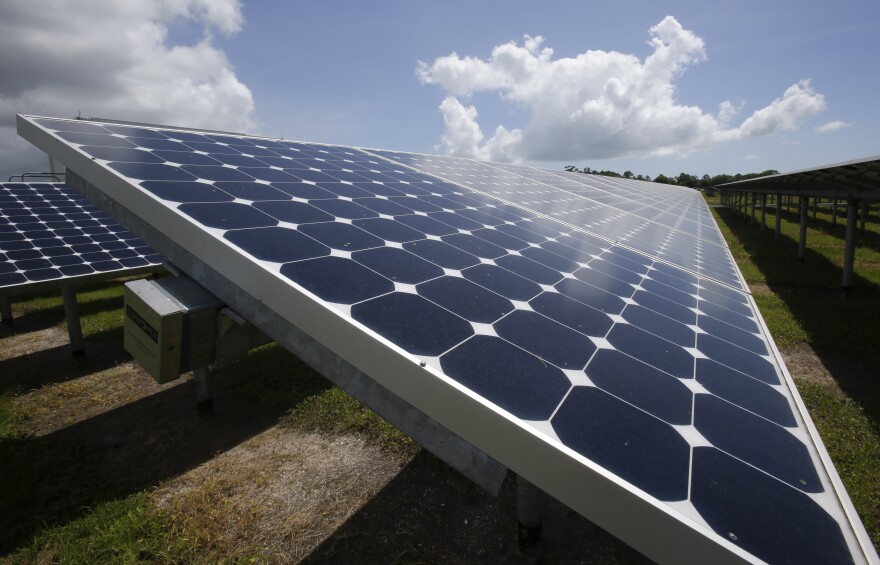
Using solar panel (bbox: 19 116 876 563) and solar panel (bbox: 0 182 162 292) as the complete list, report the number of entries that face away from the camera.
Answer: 0

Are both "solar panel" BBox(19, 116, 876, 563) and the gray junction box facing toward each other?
no

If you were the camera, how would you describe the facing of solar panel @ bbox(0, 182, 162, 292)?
facing the viewer and to the right of the viewer

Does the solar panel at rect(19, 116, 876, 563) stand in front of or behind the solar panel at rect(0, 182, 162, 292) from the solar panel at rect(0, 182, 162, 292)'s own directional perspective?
in front

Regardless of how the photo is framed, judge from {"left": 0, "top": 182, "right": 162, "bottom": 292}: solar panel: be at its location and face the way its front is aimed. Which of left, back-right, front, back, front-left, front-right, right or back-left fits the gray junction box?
front-right

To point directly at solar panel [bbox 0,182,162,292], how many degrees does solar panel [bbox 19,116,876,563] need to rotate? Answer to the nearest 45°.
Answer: approximately 180°

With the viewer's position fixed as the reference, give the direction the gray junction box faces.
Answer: facing the viewer and to the left of the viewer

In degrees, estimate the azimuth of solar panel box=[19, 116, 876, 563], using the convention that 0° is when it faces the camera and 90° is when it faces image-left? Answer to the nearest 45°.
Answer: approximately 315°

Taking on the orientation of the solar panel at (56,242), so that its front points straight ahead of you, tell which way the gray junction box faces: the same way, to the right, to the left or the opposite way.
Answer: to the right

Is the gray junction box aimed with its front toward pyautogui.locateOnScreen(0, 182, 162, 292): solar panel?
no
